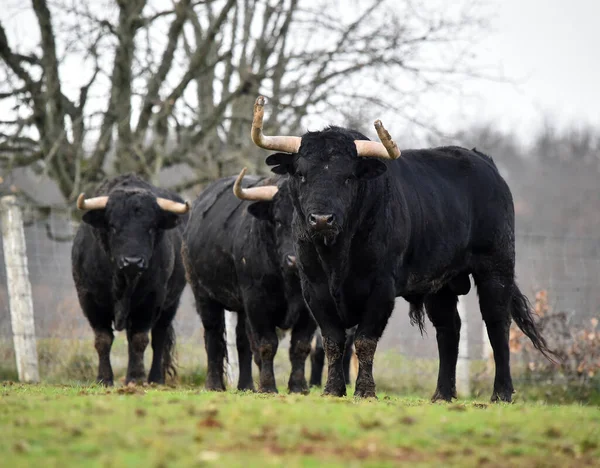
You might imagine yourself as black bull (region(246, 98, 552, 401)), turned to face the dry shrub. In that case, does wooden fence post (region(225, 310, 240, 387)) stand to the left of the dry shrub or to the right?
left

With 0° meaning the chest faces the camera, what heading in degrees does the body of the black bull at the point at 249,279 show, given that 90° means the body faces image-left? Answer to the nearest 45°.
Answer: approximately 315°

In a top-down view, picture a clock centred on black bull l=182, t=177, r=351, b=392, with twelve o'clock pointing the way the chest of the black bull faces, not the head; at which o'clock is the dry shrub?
The dry shrub is roughly at 9 o'clock from the black bull.

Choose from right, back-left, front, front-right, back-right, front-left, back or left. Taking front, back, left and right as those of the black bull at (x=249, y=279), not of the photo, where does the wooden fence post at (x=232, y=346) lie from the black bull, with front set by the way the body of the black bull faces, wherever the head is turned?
back-left

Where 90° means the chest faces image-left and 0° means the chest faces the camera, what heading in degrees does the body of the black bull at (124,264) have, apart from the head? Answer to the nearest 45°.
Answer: approximately 0°

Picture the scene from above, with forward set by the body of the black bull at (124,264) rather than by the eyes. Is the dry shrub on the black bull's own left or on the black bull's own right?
on the black bull's own left

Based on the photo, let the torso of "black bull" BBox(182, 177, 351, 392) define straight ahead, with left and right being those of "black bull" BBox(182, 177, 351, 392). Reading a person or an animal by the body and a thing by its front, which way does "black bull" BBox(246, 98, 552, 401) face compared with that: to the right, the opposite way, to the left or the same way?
to the right

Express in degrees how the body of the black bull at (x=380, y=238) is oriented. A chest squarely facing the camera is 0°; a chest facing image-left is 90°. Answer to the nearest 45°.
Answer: approximately 45°

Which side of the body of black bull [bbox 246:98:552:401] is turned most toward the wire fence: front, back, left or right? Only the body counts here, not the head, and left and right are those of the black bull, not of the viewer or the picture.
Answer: right

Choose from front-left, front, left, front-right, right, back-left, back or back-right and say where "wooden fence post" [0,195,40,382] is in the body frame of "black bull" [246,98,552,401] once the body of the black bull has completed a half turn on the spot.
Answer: left
